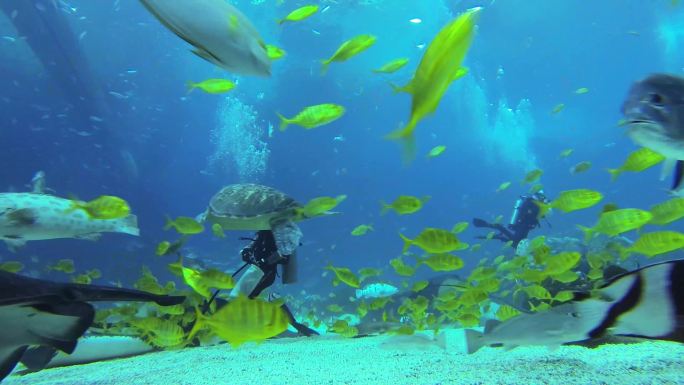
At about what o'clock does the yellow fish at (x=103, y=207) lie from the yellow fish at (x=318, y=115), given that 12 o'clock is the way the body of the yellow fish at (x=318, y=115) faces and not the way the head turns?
the yellow fish at (x=103, y=207) is roughly at 6 o'clock from the yellow fish at (x=318, y=115).

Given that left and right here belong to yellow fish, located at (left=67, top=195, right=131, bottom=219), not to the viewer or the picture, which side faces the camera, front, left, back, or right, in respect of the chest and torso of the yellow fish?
right

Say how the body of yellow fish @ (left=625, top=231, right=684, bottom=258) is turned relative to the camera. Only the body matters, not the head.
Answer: to the viewer's right

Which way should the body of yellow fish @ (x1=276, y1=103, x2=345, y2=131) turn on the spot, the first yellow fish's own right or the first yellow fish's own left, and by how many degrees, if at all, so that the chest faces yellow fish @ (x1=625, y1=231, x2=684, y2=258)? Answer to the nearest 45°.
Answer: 0° — it already faces it

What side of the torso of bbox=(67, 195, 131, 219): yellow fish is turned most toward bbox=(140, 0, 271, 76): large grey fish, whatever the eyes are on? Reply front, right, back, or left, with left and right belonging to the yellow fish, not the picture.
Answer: right

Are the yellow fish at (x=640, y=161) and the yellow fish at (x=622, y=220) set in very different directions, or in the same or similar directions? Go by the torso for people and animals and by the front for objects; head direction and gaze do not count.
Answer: same or similar directions

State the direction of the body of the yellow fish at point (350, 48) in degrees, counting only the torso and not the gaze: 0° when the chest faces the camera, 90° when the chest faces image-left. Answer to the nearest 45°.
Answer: approximately 270°

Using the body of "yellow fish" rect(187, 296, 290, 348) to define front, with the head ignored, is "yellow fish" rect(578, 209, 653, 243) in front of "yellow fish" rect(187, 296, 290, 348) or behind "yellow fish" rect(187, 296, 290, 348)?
in front

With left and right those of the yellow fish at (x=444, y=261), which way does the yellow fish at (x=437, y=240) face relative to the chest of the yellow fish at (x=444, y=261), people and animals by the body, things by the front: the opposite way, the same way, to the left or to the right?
the same way

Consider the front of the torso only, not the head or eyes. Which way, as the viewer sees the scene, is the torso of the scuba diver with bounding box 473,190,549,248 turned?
to the viewer's right

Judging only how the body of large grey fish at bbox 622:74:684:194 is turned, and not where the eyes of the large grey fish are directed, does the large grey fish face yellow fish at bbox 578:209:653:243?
no
